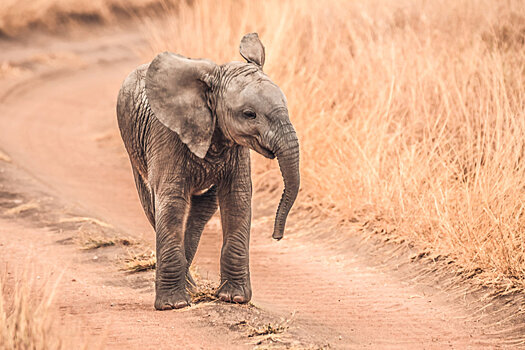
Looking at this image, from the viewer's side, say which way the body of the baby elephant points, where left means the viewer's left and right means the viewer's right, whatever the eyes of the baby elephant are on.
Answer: facing the viewer and to the right of the viewer

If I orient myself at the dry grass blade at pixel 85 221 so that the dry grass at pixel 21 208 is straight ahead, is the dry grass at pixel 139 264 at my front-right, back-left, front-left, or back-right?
back-left

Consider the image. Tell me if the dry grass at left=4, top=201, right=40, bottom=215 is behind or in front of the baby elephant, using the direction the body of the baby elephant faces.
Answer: behind

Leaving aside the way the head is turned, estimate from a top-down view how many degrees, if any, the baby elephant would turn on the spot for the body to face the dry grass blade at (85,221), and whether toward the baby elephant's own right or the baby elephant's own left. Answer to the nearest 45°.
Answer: approximately 180°
